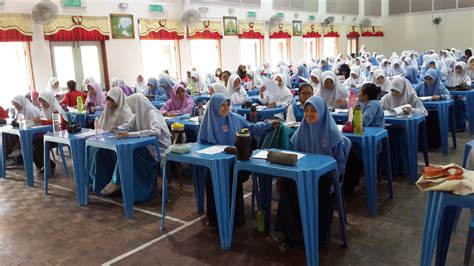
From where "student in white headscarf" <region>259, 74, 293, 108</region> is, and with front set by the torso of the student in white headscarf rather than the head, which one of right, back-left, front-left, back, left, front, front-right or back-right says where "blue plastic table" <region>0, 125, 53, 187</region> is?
front

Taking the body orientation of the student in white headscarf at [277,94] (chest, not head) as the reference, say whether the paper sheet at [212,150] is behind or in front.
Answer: in front

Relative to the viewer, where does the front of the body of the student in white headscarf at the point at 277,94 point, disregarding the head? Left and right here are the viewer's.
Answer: facing the viewer and to the left of the viewer

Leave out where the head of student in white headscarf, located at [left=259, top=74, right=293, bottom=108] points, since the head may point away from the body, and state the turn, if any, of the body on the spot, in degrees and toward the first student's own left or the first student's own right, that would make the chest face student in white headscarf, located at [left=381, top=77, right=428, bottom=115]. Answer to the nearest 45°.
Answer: approximately 90° to the first student's own left

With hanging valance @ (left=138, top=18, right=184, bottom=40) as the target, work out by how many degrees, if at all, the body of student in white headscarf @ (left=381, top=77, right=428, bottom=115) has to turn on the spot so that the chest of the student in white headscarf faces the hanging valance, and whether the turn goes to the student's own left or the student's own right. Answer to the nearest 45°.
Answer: approximately 90° to the student's own right

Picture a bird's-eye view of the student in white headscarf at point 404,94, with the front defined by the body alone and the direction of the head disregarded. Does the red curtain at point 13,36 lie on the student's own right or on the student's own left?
on the student's own right

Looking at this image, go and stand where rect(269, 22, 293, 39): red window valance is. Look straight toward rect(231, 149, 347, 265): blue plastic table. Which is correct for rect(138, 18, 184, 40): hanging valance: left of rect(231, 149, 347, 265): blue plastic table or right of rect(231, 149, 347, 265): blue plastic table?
right

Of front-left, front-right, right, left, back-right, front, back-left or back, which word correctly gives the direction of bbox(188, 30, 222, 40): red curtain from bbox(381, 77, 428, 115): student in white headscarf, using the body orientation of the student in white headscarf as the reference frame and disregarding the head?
right

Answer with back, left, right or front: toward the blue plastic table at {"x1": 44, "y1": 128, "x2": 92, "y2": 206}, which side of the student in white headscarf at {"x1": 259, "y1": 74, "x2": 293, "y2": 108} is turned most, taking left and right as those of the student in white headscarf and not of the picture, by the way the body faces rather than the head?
front

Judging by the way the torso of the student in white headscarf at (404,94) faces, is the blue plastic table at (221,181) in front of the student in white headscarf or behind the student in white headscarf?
in front

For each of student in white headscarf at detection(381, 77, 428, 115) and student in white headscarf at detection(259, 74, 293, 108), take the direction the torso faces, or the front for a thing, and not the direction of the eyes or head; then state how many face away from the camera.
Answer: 0

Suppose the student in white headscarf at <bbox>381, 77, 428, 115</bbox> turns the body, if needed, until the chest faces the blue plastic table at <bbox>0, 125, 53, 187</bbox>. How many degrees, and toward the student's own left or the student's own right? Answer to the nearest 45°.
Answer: approximately 45° to the student's own right

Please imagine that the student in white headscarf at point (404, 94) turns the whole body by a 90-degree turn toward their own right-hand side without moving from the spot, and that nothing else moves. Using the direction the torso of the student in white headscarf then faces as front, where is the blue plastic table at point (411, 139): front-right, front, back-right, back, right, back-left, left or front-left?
back-left

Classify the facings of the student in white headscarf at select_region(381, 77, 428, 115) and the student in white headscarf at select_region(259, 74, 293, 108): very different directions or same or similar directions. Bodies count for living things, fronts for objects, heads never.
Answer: same or similar directions

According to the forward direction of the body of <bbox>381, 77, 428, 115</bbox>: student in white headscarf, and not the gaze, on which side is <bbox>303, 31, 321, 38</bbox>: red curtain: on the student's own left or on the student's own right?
on the student's own right

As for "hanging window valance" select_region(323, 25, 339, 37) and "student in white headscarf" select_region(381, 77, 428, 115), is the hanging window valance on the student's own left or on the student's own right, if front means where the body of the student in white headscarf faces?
on the student's own right
